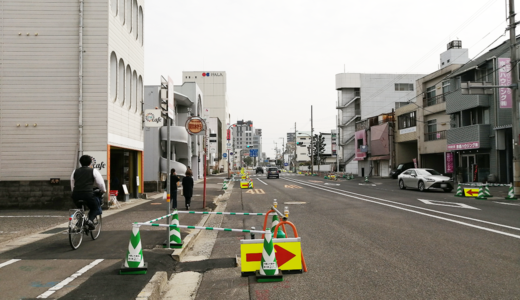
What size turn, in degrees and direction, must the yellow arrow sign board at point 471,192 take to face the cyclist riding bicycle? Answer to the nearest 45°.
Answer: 0° — it already faces them

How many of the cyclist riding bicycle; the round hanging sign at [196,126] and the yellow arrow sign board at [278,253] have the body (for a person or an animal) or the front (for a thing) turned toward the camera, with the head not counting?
2

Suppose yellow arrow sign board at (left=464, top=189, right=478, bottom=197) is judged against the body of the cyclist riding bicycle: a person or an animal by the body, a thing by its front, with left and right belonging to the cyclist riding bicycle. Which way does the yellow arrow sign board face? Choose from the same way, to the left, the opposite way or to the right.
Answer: the opposite way

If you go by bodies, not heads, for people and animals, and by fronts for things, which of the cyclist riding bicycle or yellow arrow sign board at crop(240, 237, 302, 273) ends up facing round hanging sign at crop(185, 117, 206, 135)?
the cyclist riding bicycle

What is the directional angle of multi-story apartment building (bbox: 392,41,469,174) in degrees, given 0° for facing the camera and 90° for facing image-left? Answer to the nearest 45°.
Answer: approximately 45°

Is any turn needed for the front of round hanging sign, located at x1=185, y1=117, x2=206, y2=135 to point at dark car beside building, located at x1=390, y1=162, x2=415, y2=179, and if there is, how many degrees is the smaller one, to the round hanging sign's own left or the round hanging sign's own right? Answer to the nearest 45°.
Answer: approximately 135° to the round hanging sign's own left

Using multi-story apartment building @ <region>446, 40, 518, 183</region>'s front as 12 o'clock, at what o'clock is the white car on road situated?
The white car on road is roughly at 11 o'clock from the multi-story apartment building.

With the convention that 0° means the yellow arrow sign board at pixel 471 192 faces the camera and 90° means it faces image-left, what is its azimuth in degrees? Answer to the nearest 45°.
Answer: approximately 0°

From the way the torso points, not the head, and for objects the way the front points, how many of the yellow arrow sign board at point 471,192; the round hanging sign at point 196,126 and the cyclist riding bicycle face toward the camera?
2

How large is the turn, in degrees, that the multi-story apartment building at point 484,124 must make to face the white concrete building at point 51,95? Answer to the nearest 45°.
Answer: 0° — it already faces it
